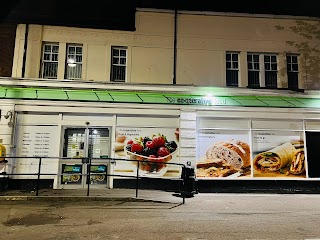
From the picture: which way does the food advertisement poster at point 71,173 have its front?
toward the camera

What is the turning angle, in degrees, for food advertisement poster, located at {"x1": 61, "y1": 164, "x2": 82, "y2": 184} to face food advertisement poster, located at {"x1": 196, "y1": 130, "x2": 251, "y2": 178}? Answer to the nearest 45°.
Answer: approximately 90° to its left

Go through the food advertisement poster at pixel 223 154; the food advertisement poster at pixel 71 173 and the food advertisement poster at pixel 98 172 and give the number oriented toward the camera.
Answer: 3

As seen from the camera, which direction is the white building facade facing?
toward the camera

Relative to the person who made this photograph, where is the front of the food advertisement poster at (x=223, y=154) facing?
facing the viewer

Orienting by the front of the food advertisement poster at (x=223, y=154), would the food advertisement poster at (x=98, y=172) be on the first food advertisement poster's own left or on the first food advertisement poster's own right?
on the first food advertisement poster's own right

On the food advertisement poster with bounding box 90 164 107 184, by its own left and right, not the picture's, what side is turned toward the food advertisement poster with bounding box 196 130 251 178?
left

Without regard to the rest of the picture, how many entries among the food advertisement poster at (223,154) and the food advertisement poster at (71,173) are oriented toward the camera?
2

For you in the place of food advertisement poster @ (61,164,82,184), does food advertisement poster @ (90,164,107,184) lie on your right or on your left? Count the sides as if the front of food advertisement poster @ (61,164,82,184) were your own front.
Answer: on your left
